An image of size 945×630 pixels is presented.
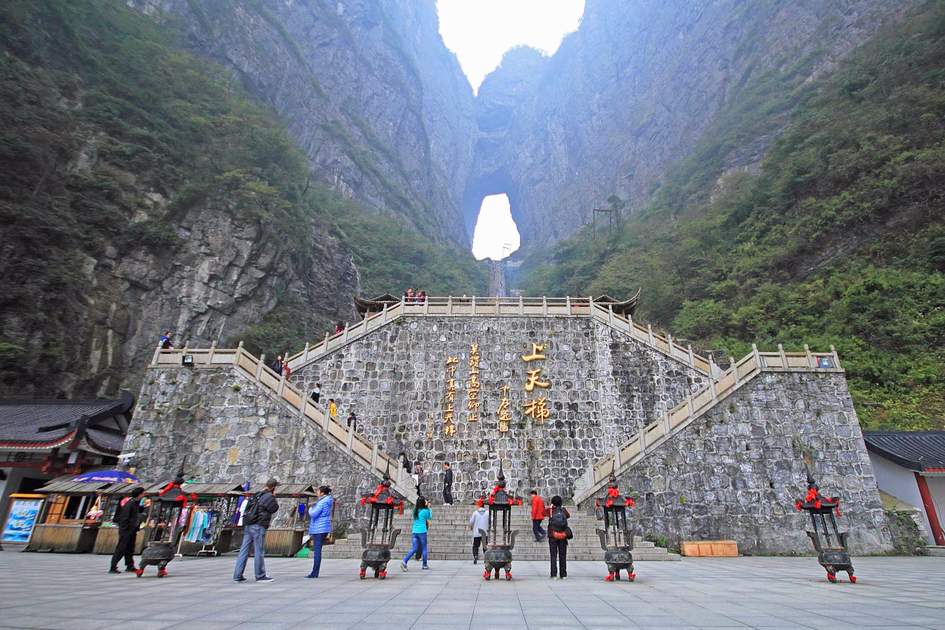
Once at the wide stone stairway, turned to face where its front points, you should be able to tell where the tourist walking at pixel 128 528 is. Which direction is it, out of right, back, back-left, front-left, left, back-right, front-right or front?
front-right

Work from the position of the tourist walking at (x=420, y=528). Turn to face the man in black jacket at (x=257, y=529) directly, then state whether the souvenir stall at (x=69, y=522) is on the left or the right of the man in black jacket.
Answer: right

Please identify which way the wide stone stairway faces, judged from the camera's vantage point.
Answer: facing the viewer

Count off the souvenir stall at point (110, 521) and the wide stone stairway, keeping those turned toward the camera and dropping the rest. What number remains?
2

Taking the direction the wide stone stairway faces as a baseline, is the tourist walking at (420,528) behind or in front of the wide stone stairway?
in front

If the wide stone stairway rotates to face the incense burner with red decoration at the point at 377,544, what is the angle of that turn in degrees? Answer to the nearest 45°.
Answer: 0° — it already faces it

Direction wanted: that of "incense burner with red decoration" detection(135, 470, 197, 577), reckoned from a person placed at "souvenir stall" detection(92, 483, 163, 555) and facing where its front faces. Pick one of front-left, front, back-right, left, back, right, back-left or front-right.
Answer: front

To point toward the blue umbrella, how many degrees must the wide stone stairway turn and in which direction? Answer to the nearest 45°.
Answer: approximately 90° to its right

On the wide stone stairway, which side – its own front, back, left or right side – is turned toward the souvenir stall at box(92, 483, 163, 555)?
right

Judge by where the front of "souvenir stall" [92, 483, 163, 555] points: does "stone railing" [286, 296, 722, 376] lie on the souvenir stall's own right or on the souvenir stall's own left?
on the souvenir stall's own left

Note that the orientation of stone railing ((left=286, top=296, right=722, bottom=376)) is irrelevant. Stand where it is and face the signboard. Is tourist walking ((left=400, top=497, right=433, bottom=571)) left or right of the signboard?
left

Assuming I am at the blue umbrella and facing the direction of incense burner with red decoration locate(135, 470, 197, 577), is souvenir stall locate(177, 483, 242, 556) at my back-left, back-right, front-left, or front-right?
front-left

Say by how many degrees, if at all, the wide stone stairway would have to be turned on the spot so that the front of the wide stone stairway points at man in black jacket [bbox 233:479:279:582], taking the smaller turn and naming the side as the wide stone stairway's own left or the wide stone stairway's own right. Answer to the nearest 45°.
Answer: approximately 45° to the wide stone stairway's own right
